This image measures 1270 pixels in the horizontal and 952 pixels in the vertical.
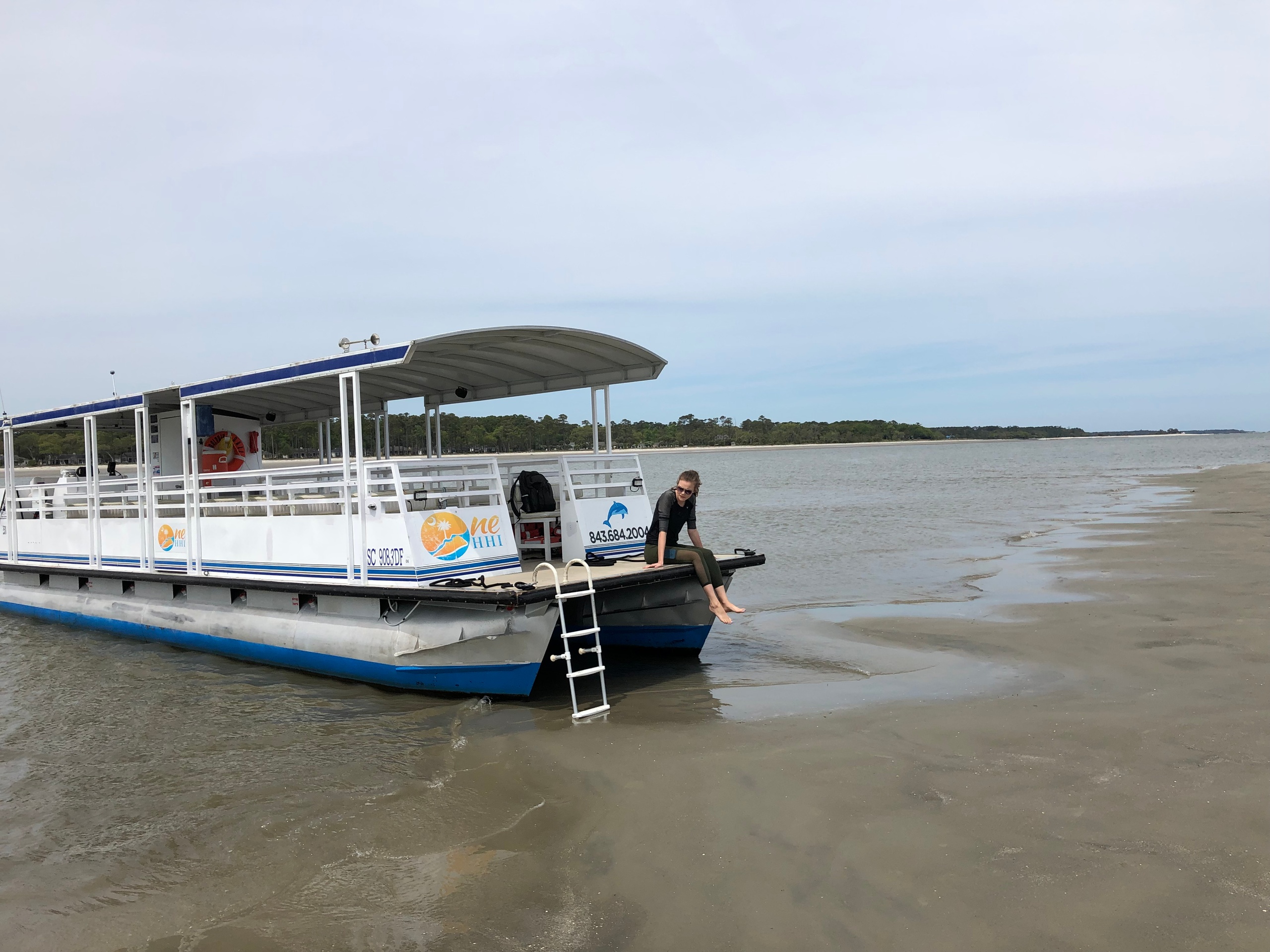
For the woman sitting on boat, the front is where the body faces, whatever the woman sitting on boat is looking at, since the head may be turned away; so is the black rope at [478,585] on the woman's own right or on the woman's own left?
on the woman's own right

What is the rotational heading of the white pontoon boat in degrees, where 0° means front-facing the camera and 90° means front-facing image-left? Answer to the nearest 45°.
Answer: approximately 315°

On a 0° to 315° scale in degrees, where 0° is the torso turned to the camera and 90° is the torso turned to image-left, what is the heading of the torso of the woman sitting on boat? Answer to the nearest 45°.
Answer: approximately 315°

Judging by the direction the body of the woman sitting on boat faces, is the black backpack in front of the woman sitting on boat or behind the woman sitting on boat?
behind
